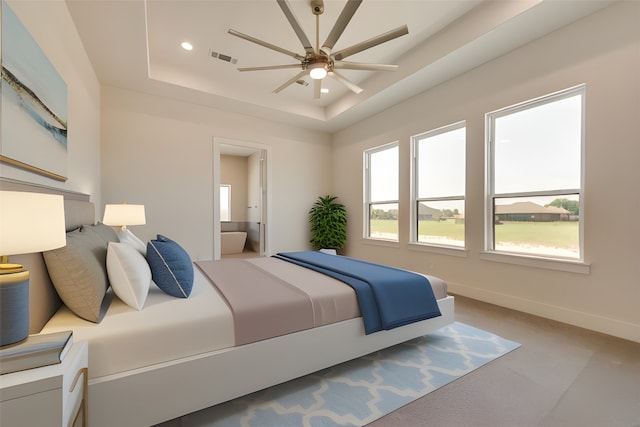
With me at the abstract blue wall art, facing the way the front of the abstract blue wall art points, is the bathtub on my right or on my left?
on my left

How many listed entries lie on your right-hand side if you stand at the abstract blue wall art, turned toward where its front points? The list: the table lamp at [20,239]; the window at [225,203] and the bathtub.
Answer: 1

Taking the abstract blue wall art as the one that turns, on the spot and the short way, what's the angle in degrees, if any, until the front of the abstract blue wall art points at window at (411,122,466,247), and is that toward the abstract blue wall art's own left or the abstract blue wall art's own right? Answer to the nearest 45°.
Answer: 0° — it already faces it

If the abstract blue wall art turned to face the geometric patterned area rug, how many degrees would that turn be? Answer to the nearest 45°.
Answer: approximately 45° to its right

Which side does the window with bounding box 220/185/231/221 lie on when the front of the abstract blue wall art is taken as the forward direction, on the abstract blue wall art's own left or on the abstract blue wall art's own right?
on the abstract blue wall art's own left

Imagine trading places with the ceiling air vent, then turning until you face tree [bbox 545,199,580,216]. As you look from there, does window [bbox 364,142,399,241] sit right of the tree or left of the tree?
left

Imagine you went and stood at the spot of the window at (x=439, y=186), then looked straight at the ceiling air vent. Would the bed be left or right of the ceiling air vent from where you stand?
left

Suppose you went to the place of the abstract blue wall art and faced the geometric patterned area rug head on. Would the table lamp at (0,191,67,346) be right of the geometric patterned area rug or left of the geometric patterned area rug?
right

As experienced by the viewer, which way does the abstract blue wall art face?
facing to the right of the viewer

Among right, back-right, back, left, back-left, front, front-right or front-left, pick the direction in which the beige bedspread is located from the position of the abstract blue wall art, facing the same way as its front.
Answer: front-right

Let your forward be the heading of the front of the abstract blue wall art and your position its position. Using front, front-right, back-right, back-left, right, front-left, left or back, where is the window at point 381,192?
front

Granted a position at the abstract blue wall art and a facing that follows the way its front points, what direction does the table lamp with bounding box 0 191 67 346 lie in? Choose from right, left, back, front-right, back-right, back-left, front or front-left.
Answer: right
